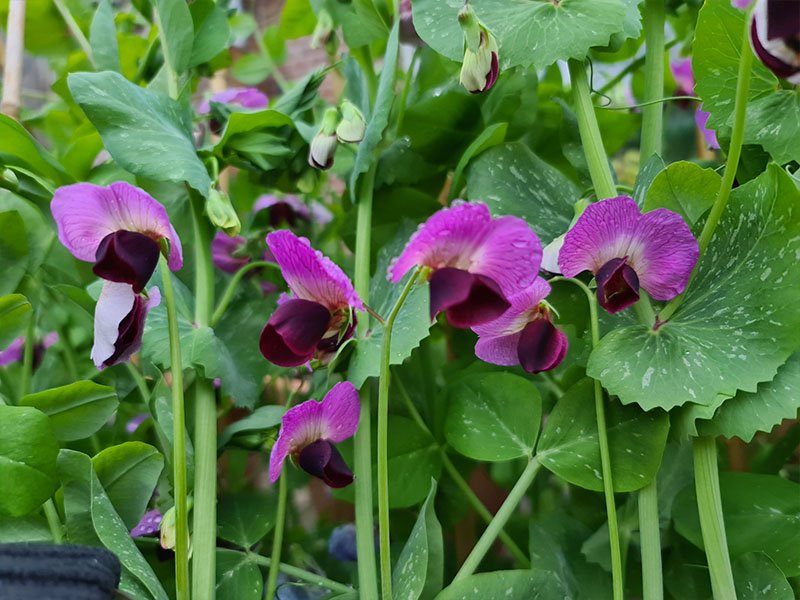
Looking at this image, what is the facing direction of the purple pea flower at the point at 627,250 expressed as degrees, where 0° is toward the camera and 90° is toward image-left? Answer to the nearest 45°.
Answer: approximately 0°

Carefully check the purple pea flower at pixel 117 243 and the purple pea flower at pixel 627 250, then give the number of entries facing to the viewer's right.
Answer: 0

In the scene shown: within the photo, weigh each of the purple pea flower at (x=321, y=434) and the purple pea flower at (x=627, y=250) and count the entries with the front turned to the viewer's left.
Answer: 0

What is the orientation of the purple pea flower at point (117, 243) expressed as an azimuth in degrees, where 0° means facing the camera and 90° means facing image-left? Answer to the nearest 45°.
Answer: approximately 45°

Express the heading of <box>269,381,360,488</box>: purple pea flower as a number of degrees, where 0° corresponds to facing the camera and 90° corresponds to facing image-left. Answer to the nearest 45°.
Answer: approximately 315°
